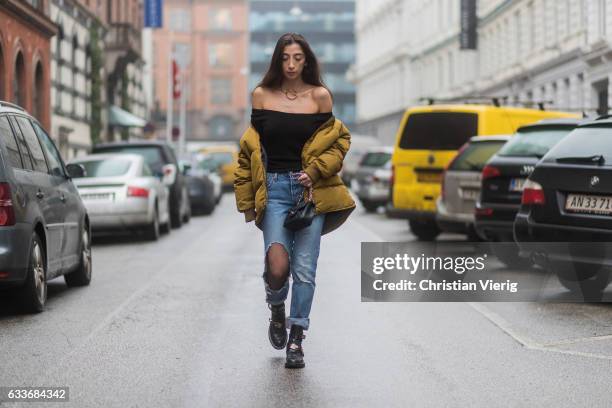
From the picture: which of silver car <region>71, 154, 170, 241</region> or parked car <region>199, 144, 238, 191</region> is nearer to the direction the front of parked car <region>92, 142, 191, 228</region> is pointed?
the parked car

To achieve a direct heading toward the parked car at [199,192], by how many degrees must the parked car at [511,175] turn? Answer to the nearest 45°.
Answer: approximately 90° to its left

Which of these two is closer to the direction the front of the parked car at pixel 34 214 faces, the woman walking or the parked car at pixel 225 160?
the parked car

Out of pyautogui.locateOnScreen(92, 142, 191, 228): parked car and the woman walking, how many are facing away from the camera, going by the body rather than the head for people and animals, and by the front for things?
1

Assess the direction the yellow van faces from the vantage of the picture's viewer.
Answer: facing away from the viewer and to the right of the viewer

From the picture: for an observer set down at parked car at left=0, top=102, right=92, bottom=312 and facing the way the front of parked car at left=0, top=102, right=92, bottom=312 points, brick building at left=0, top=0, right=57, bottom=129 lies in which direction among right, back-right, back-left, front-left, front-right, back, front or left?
front-left

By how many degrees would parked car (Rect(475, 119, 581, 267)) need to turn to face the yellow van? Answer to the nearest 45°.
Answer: approximately 45° to its left

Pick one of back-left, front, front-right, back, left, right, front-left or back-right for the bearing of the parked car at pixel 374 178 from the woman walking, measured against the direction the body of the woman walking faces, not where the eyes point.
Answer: back
